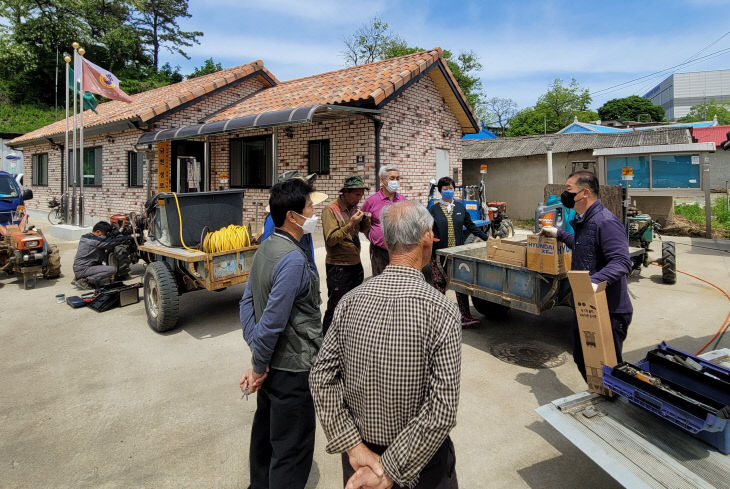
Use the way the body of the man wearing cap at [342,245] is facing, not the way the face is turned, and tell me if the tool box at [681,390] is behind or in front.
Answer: in front

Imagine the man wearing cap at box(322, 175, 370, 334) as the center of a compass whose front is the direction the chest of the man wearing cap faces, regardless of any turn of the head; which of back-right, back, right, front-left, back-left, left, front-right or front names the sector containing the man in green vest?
front-right

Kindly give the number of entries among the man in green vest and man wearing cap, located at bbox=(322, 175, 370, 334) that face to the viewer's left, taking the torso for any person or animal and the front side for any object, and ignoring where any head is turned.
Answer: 0

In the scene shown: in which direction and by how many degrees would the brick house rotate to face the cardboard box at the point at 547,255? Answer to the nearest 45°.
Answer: approximately 45° to its left

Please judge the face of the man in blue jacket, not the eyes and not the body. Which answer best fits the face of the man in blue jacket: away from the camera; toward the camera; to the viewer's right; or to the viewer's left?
to the viewer's left

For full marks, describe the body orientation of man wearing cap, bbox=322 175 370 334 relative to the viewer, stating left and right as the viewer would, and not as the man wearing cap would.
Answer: facing the viewer and to the right of the viewer

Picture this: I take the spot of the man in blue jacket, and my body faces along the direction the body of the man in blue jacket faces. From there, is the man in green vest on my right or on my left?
on my left

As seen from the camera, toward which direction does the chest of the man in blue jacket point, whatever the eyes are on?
to the viewer's left

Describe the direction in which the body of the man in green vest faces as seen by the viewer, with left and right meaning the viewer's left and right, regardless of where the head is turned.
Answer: facing to the right of the viewer

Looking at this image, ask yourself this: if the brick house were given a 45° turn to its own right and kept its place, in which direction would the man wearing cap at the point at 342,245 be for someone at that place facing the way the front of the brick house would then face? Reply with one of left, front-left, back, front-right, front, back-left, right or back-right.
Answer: left

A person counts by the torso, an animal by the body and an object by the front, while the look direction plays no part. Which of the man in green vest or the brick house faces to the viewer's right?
the man in green vest

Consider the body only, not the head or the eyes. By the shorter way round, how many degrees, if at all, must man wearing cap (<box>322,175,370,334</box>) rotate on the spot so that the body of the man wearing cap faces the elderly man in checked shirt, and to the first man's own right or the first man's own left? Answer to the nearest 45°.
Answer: approximately 45° to the first man's own right

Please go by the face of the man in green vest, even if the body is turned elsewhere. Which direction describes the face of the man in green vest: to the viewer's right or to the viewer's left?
to the viewer's right
